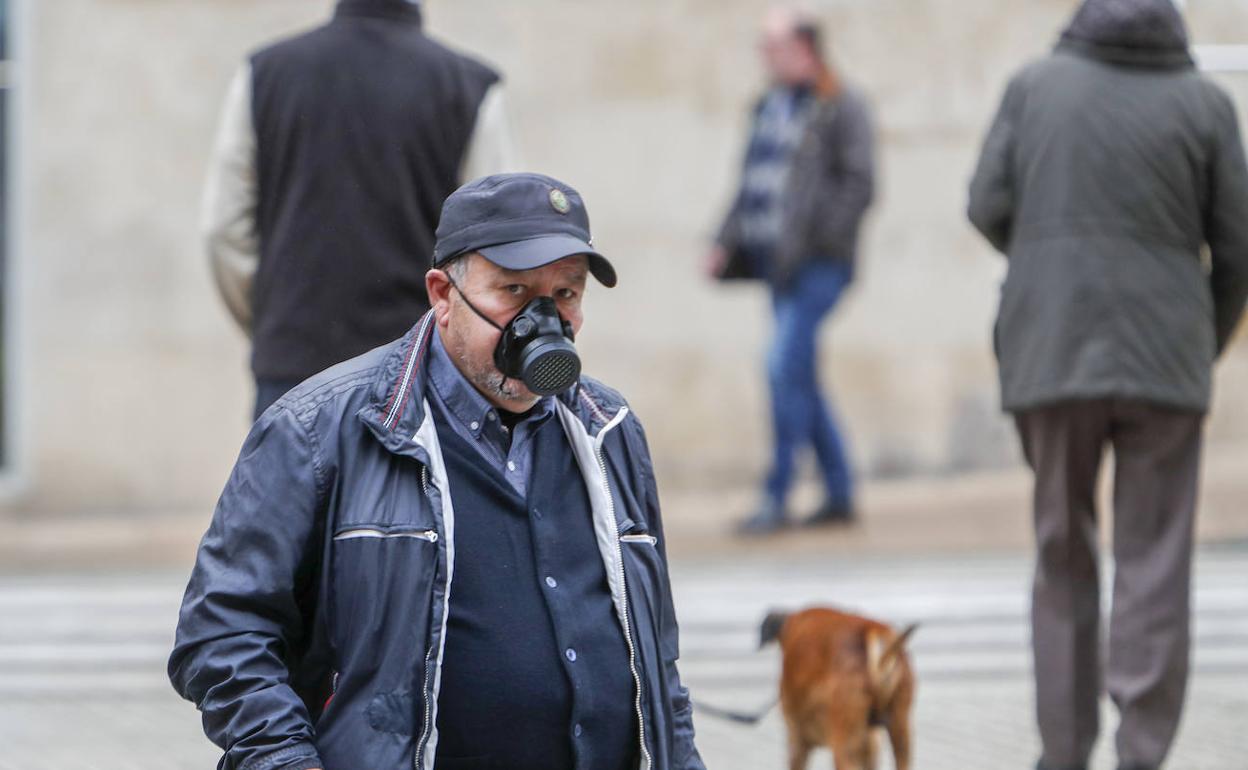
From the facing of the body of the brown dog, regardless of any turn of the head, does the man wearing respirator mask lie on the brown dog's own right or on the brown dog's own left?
on the brown dog's own left

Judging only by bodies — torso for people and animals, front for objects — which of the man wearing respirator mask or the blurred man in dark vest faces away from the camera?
the blurred man in dark vest

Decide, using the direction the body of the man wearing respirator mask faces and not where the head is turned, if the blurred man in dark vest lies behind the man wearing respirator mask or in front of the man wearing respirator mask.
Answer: behind

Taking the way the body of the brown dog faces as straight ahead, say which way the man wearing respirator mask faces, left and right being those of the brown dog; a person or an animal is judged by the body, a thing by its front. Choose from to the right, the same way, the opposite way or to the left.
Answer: the opposite way

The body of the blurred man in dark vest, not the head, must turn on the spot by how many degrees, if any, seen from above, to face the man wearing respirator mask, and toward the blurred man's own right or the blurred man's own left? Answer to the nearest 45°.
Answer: approximately 180°

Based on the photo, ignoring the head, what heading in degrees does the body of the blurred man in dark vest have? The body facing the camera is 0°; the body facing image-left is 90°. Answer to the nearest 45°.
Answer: approximately 180°

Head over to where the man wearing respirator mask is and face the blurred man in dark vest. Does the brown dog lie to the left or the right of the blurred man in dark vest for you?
right

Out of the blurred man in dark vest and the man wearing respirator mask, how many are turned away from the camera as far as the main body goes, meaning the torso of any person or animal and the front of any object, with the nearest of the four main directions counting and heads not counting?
1

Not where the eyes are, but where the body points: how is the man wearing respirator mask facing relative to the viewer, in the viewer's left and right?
facing the viewer and to the right of the viewer

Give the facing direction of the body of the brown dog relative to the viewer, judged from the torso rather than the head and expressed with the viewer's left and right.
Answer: facing away from the viewer and to the left of the viewer
